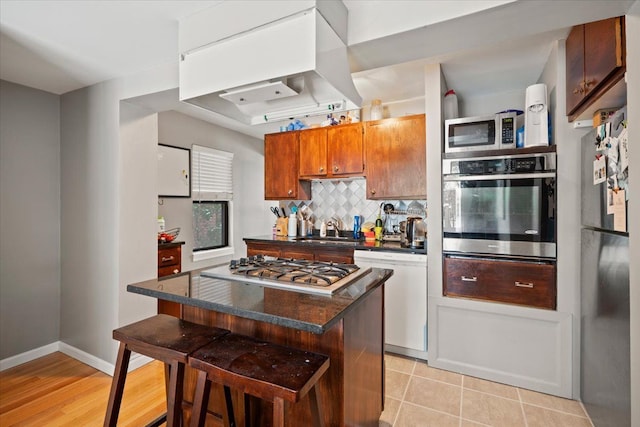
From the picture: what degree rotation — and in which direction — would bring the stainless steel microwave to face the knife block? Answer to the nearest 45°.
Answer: approximately 90° to its right

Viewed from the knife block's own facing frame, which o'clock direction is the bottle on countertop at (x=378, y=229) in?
The bottle on countertop is roughly at 10 o'clock from the knife block.

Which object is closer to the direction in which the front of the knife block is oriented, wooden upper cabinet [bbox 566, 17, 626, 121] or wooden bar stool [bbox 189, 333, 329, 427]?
the wooden bar stool

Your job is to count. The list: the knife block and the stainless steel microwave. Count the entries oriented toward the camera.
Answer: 2

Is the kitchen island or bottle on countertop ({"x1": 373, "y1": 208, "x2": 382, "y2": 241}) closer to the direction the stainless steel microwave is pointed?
the kitchen island

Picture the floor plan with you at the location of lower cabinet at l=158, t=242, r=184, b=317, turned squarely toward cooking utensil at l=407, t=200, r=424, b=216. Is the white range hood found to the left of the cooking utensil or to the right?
right

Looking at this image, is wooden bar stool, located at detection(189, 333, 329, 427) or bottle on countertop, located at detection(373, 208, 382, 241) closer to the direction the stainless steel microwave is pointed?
the wooden bar stool

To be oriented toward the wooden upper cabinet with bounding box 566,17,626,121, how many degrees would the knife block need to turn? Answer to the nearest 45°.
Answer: approximately 45° to its left

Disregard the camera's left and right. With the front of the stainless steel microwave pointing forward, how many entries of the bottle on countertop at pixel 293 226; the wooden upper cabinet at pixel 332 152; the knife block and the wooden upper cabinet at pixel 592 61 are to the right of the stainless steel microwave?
3

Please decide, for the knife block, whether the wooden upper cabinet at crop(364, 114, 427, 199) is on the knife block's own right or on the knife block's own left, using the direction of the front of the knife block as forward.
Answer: on the knife block's own left

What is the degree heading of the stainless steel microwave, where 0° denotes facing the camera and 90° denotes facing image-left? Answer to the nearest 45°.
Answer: approximately 0°

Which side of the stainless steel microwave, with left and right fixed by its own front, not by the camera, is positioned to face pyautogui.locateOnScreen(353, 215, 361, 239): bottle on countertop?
right
